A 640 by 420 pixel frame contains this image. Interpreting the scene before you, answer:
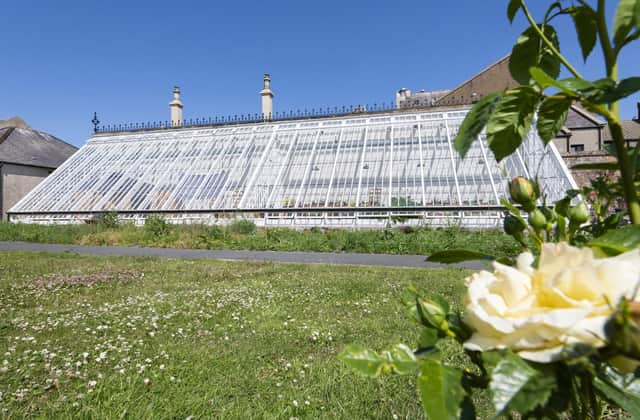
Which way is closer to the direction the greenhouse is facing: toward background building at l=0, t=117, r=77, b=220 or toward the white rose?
the white rose

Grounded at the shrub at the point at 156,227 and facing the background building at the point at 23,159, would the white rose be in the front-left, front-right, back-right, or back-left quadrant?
back-left

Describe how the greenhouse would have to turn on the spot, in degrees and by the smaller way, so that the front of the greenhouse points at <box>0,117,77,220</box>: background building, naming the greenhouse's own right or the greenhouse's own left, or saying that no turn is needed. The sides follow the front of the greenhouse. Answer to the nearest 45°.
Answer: approximately 135° to the greenhouse's own right

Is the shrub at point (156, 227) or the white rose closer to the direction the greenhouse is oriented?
the white rose

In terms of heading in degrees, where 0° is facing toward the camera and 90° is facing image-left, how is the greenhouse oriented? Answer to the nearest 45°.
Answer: approximately 0°

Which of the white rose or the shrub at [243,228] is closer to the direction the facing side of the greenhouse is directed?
the white rose
